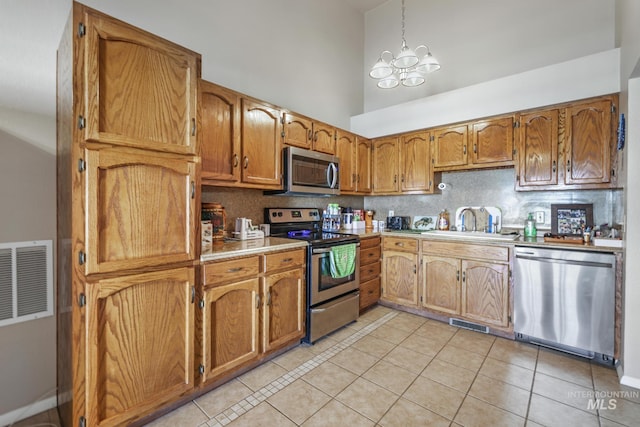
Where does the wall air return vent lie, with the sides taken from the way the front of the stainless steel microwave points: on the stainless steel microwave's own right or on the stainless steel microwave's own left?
on the stainless steel microwave's own right

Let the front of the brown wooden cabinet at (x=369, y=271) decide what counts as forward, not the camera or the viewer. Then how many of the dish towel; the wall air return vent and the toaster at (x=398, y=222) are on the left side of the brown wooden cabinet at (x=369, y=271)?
1

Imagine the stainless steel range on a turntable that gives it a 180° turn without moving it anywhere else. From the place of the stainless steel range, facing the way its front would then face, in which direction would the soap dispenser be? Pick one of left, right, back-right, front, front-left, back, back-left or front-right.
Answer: back-right

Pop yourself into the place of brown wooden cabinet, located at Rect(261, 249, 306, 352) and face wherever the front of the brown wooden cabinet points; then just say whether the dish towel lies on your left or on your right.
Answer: on your left

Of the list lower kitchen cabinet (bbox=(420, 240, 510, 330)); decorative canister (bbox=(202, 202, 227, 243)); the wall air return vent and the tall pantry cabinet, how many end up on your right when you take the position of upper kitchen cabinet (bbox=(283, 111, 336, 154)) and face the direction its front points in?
3

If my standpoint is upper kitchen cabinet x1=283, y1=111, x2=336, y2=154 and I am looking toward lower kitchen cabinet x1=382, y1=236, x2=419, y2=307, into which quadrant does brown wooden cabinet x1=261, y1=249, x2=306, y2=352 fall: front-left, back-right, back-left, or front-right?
back-right

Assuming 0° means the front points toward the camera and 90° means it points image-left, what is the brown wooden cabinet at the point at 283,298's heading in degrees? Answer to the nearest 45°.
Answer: approximately 315°
